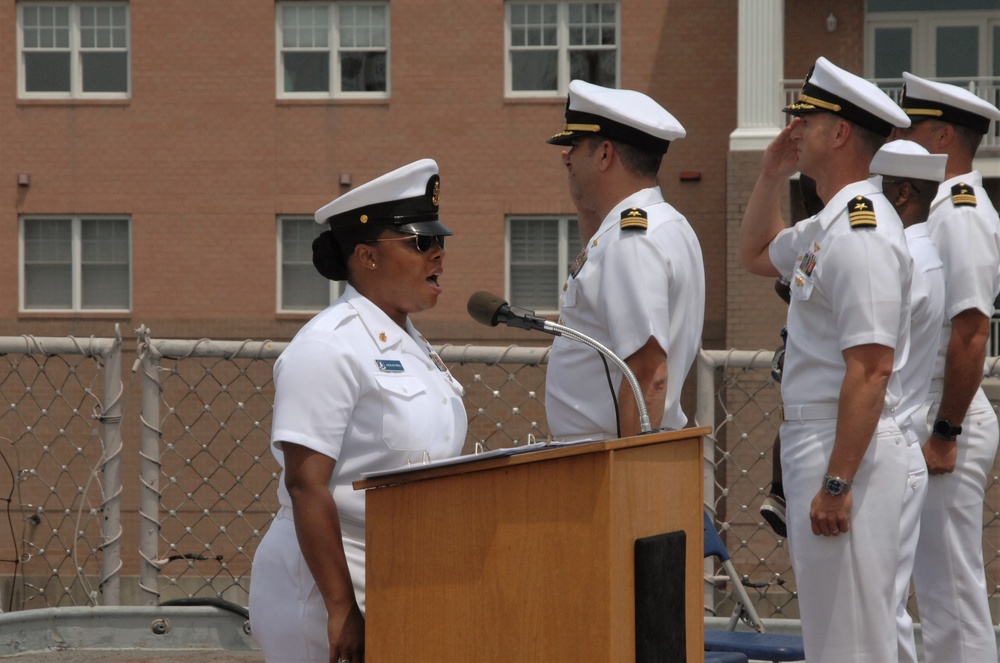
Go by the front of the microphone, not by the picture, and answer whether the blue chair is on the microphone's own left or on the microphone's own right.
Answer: on the microphone's own right

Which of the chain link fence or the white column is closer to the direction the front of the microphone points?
the chain link fence

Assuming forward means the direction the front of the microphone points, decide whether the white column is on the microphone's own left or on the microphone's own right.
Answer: on the microphone's own right

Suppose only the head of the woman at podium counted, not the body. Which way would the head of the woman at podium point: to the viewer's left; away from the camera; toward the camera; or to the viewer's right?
to the viewer's right

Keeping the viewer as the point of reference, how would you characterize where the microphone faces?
facing to the left of the viewer

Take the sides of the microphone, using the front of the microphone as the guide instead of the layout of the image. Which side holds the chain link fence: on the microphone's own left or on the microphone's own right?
on the microphone's own right
